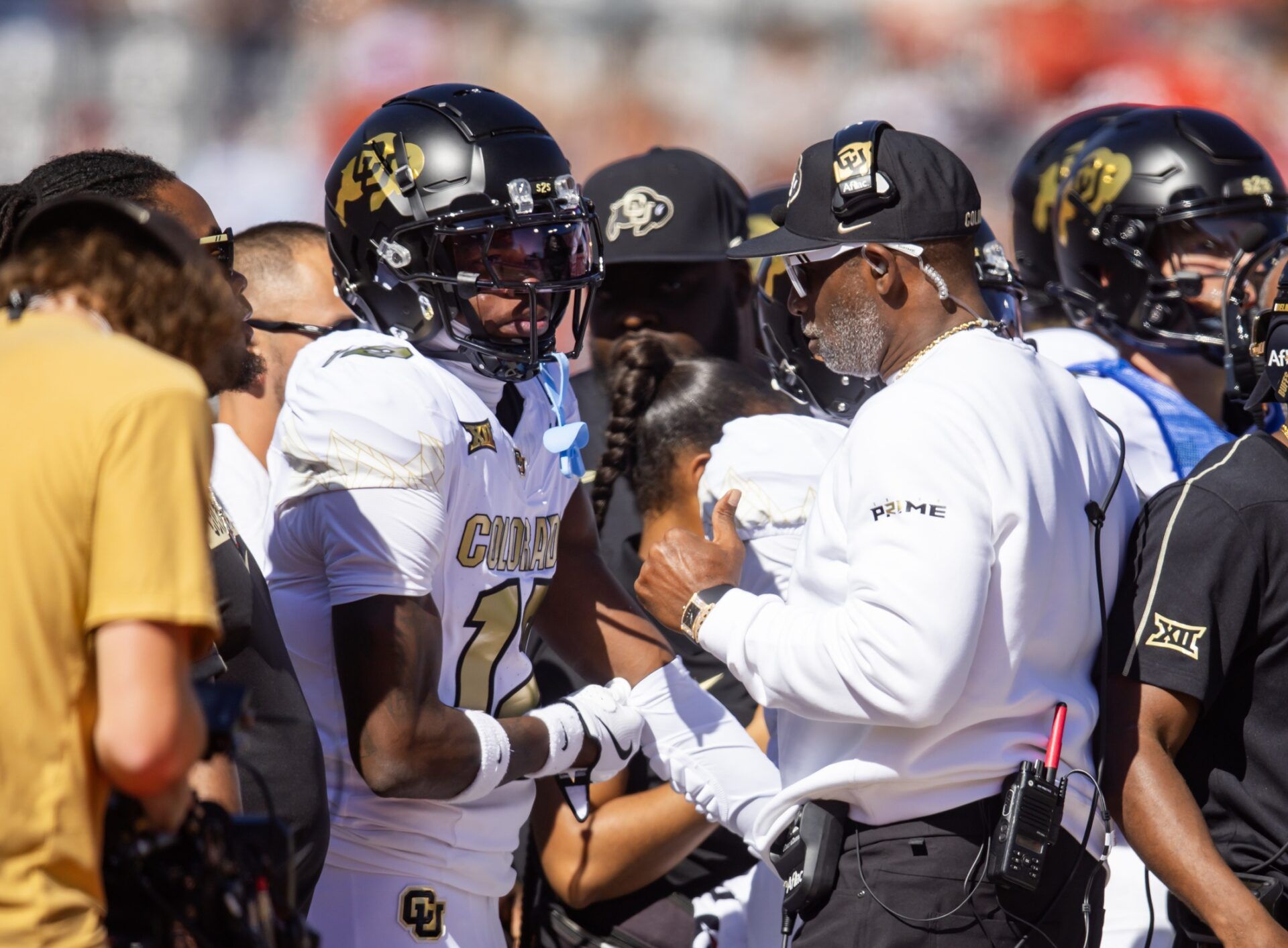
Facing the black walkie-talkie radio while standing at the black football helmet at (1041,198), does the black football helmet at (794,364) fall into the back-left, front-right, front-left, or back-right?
front-right

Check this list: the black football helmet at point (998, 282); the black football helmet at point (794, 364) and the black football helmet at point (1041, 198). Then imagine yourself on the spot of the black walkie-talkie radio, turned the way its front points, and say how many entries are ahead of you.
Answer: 0

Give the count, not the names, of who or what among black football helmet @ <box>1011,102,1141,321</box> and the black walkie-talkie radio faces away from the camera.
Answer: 0

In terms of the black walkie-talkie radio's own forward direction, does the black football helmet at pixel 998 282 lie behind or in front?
behind

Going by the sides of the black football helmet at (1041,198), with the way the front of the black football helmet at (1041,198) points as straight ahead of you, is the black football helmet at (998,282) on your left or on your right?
on your right

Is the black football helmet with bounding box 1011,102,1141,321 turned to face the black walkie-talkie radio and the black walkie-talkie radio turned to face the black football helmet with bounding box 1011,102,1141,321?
no

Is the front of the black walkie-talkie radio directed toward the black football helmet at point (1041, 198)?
no

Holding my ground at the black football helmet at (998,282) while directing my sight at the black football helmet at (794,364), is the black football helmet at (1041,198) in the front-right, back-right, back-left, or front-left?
back-right
